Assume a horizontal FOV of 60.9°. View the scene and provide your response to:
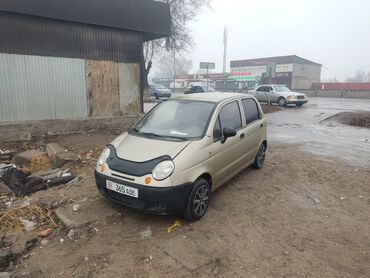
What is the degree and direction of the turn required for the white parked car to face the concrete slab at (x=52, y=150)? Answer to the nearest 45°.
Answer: approximately 45° to its right

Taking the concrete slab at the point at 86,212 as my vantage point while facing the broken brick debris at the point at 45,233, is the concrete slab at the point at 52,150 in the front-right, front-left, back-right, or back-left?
back-right

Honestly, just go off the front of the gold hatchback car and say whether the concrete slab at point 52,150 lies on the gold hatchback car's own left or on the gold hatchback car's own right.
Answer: on the gold hatchback car's own right

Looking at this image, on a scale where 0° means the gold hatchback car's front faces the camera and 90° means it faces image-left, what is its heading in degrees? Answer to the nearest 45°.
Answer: approximately 45°

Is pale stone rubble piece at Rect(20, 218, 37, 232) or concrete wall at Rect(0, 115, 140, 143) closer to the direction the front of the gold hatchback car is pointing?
the pale stone rubble piece

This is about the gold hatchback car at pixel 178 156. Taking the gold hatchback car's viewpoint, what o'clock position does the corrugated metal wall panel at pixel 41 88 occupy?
The corrugated metal wall panel is roughly at 3 o'clock from the gold hatchback car.

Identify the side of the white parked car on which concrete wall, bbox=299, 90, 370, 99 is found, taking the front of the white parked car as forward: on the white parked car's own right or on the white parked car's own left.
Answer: on the white parked car's own left

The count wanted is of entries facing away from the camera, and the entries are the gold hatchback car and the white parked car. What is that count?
0

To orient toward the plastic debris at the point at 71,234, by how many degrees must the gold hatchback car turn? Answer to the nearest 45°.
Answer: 0° — it already faces it

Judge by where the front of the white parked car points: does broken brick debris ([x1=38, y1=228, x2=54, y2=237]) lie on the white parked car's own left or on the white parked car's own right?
on the white parked car's own right

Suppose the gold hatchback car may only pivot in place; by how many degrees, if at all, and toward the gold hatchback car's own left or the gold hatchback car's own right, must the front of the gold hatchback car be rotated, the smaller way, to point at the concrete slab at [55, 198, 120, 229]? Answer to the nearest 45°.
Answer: approximately 45° to the gold hatchback car's own right

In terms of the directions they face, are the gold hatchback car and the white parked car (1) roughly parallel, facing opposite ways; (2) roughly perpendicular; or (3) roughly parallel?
roughly perpendicular
